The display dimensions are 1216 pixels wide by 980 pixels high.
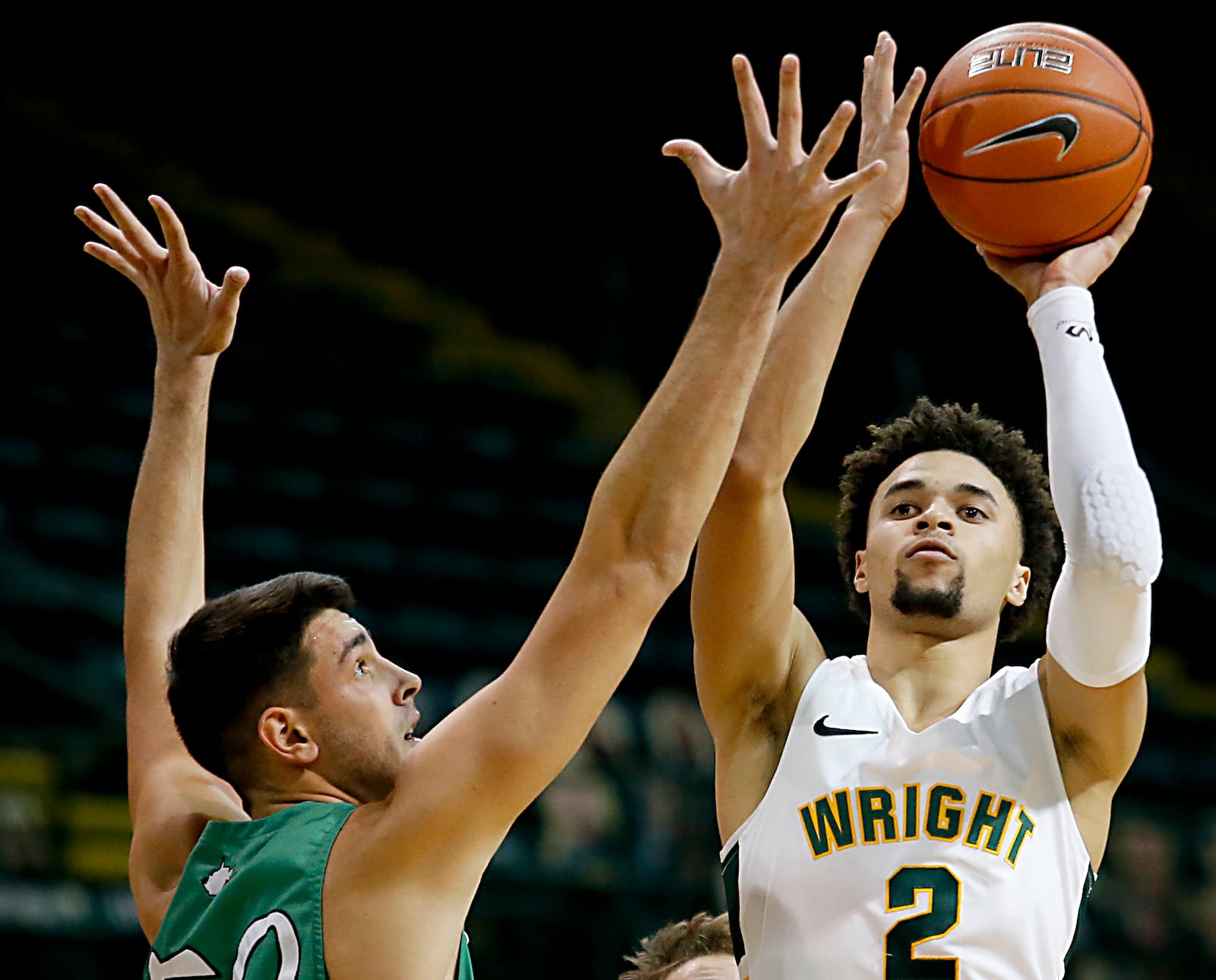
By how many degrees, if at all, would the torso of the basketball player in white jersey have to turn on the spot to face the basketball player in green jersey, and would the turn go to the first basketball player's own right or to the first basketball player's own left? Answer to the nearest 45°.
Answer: approximately 45° to the first basketball player's own right

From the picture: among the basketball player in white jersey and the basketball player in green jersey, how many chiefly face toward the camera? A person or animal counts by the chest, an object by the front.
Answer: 1

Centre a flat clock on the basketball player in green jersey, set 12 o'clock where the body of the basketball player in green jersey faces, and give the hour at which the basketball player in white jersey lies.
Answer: The basketball player in white jersey is roughly at 1 o'clock from the basketball player in green jersey.

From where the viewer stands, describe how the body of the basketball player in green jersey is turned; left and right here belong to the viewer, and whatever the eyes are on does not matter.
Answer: facing away from the viewer and to the right of the viewer

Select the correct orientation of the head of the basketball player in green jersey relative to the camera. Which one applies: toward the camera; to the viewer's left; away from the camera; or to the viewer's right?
to the viewer's right

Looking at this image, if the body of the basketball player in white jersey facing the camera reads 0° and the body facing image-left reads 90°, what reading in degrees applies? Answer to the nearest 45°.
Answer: approximately 0°
